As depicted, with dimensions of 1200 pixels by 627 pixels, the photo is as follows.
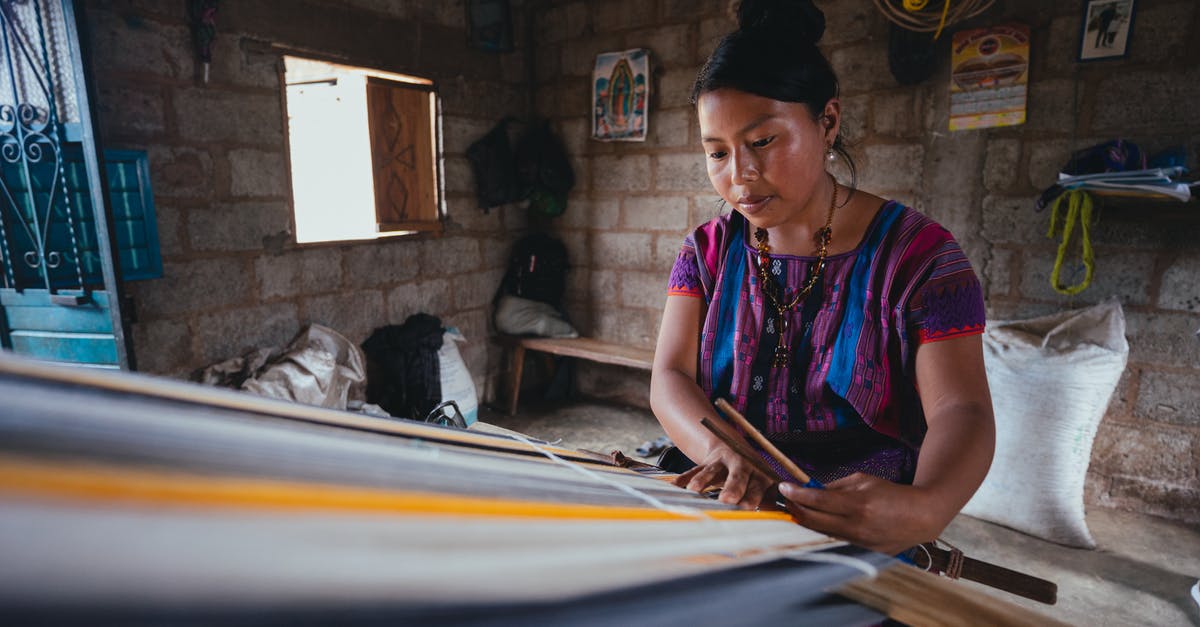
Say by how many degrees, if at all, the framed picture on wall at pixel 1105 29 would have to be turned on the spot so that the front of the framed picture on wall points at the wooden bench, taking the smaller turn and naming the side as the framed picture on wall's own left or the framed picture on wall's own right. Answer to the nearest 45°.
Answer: approximately 90° to the framed picture on wall's own right

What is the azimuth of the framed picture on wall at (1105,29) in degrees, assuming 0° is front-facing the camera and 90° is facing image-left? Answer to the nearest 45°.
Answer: approximately 0°

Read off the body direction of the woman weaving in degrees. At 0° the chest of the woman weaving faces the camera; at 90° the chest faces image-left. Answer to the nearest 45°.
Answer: approximately 45°

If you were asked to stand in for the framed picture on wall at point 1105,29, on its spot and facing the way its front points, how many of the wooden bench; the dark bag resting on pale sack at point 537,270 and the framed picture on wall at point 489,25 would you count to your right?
3

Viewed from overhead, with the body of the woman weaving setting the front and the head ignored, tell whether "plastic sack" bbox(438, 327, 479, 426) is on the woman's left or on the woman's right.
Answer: on the woman's right

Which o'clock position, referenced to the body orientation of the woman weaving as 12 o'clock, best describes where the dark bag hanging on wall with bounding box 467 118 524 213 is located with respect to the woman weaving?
The dark bag hanging on wall is roughly at 3 o'clock from the woman weaving.

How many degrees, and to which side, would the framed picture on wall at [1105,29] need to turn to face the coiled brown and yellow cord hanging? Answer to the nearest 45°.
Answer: approximately 90° to its right

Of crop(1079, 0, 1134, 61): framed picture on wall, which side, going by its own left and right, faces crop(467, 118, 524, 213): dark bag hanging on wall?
right

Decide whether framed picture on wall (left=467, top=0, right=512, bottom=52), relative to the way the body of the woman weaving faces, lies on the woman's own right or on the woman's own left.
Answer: on the woman's own right

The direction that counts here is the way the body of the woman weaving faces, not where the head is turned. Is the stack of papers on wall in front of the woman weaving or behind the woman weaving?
behind

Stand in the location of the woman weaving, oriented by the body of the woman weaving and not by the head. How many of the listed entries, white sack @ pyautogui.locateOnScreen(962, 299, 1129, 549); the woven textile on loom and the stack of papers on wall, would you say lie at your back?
2
